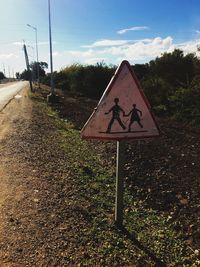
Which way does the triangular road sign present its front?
toward the camera
